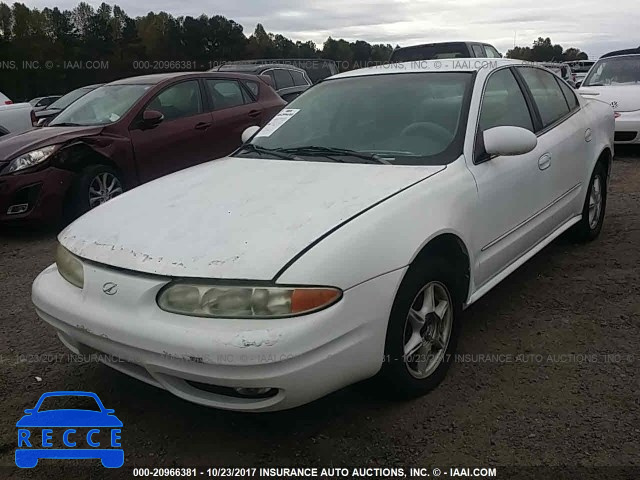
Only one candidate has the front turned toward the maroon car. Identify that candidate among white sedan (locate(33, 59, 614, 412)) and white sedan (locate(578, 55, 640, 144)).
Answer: white sedan (locate(578, 55, 640, 144))

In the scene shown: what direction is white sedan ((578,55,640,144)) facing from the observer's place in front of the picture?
facing the viewer and to the left of the viewer

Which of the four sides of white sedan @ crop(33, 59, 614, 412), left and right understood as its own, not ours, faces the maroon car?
right

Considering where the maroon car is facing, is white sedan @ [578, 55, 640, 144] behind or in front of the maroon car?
behind

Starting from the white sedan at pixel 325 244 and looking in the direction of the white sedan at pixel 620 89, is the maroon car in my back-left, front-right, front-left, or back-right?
front-left

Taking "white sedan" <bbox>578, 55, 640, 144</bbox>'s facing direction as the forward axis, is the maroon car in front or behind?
in front

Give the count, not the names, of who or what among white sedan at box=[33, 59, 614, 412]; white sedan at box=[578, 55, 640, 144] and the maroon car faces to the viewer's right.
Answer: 0

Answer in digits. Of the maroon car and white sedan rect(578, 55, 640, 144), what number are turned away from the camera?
0

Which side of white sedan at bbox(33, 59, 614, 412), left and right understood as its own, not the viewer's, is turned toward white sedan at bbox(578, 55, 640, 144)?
back

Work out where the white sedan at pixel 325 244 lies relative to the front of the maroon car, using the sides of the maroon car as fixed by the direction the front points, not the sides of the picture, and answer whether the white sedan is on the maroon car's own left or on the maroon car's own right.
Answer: on the maroon car's own left
